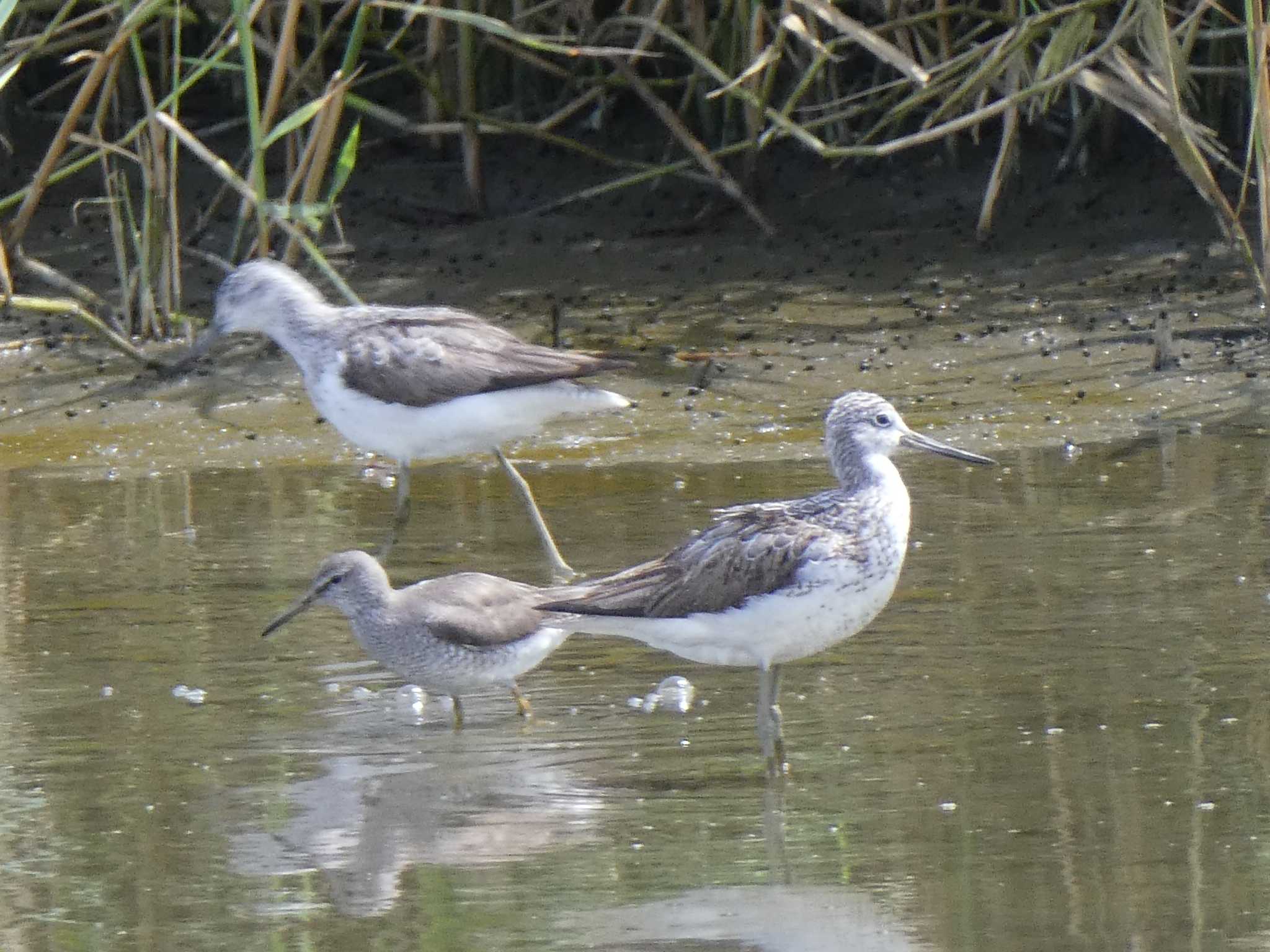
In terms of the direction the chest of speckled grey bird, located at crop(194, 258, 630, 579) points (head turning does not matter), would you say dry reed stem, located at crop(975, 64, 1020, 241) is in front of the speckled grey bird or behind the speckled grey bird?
behind

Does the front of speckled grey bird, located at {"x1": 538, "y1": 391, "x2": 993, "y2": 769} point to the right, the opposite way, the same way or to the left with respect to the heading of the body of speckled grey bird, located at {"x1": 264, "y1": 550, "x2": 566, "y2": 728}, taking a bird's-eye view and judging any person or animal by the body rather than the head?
the opposite way

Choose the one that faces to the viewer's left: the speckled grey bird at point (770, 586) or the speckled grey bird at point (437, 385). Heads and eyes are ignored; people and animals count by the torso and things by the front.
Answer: the speckled grey bird at point (437, 385)

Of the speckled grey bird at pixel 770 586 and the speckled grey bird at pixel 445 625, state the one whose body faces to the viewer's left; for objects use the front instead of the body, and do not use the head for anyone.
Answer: the speckled grey bird at pixel 445 625

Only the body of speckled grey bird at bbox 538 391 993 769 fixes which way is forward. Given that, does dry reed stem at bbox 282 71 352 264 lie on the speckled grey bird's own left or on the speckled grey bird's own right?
on the speckled grey bird's own left

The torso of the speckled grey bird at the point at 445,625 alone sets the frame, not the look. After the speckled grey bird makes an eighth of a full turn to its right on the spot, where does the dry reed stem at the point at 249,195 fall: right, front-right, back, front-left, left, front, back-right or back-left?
front-right

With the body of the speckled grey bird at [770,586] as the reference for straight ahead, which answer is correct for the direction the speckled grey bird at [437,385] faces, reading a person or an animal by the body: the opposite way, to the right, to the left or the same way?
the opposite way

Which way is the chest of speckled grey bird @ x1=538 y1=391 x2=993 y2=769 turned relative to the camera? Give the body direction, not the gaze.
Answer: to the viewer's right

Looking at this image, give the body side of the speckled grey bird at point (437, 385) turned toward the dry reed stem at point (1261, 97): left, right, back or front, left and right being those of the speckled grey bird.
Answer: back

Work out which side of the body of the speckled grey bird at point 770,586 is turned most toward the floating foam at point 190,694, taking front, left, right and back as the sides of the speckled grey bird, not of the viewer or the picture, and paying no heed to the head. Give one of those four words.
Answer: back

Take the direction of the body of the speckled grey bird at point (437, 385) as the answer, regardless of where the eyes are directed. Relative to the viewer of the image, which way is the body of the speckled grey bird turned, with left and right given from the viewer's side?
facing to the left of the viewer

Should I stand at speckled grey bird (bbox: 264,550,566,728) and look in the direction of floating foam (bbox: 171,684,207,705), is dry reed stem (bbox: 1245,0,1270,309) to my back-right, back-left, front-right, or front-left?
back-right

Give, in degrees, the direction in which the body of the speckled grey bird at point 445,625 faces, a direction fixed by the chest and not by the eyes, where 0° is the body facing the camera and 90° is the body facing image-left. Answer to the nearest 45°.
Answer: approximately 90°
